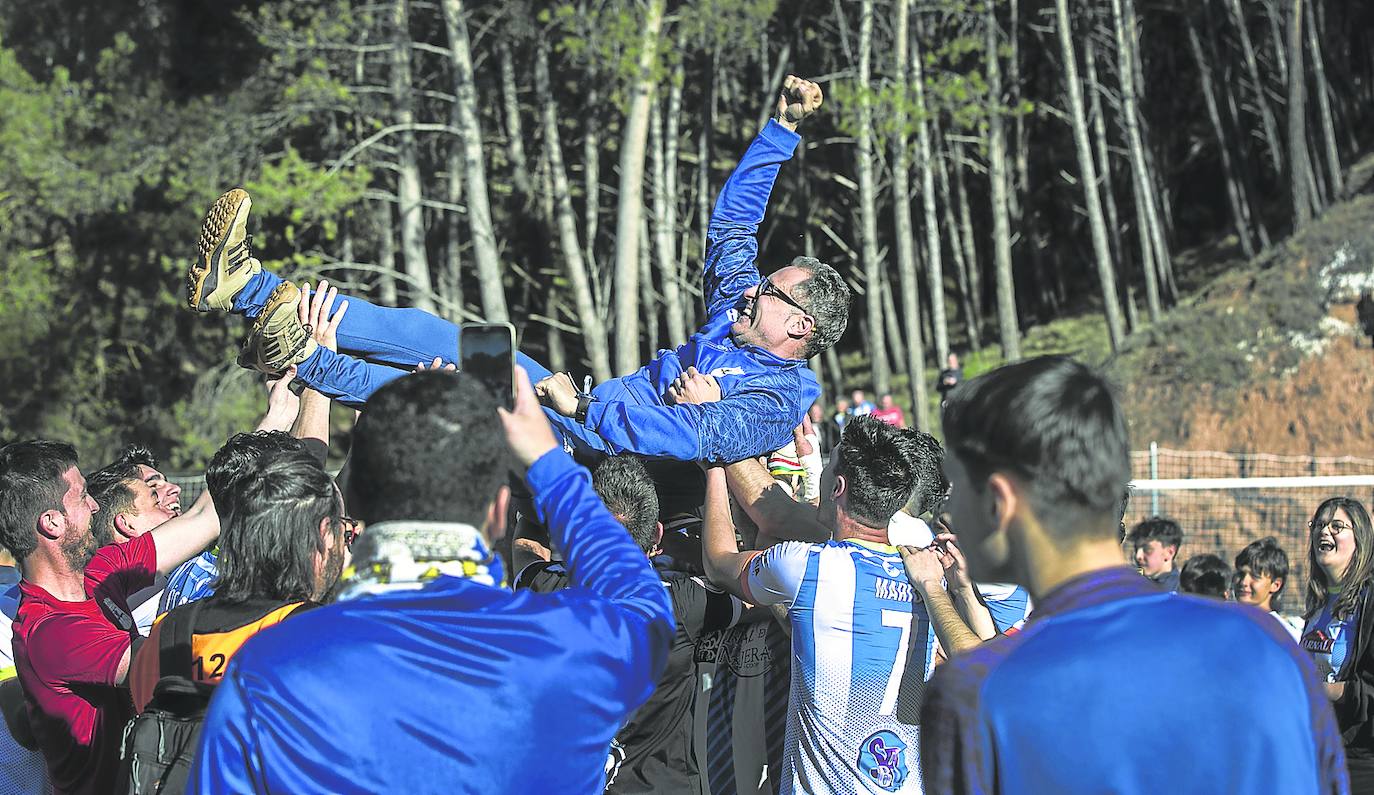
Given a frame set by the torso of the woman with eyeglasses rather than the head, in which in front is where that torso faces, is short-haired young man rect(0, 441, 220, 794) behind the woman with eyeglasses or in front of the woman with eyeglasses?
in front

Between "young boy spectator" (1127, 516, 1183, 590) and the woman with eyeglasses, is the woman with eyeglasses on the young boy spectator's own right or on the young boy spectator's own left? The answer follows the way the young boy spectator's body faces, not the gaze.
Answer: on the young boy spectator's own left

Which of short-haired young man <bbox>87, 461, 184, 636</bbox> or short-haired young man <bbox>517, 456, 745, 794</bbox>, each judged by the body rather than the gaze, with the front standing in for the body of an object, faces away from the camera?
short-haired young man <bbox>517, 456, 745, 794</bbox>

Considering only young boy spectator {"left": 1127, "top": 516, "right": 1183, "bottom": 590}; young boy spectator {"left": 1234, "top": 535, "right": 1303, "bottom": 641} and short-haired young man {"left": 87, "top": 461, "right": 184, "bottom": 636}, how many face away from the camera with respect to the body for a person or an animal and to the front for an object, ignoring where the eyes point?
0

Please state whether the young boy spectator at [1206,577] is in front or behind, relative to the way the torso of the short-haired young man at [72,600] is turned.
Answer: in front

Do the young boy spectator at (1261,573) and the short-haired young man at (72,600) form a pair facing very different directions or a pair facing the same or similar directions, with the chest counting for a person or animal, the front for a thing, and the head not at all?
very different directions

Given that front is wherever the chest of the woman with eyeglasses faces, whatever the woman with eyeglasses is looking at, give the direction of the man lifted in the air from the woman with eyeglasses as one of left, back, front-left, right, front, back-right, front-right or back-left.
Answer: front

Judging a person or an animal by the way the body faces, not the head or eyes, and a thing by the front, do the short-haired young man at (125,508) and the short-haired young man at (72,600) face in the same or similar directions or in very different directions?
same or similar directions

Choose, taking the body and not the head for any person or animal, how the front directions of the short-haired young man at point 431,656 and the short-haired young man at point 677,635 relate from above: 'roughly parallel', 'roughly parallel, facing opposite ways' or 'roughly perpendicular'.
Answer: roughly parallel

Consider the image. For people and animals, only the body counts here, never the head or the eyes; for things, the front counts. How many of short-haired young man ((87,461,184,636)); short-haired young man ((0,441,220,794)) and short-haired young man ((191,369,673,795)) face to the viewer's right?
2

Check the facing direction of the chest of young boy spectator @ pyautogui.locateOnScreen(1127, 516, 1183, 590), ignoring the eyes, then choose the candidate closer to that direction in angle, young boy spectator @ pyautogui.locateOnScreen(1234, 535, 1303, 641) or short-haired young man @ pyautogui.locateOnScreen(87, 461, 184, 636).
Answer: the short-haired young man

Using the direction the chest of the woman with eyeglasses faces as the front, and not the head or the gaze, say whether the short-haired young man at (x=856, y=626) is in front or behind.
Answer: in front

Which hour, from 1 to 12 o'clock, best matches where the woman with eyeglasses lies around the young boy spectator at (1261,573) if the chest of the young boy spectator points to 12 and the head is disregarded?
The woman with eyeglasses is roughly at 10 o'clock from the young boy spectator.

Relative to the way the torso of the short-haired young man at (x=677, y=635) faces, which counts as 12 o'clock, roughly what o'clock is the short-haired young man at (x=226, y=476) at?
the short-haired young man at (x=226, y=476) is roughly at 8 o'clock from the short-haired young man at (x=677, y=635).

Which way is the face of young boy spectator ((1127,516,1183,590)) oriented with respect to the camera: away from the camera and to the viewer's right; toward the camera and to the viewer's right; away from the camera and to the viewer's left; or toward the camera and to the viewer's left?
toward the camera and to the viewer's left

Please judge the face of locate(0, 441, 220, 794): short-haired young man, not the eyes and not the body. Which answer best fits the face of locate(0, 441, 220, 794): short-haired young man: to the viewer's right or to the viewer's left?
to the viewer's right

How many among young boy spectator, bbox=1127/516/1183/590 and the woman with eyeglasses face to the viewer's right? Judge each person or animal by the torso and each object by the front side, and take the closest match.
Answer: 0

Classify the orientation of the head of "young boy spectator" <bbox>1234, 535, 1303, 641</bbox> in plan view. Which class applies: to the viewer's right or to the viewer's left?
to the viewer's left

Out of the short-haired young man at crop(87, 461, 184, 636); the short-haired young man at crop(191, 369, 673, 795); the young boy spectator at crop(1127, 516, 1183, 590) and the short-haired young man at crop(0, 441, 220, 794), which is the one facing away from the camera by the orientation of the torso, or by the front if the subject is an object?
the short-haired young man at crop(191, 369, 673, 795)
